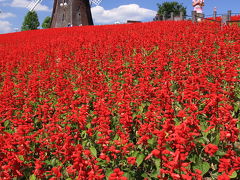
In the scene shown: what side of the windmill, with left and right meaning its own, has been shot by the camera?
front
